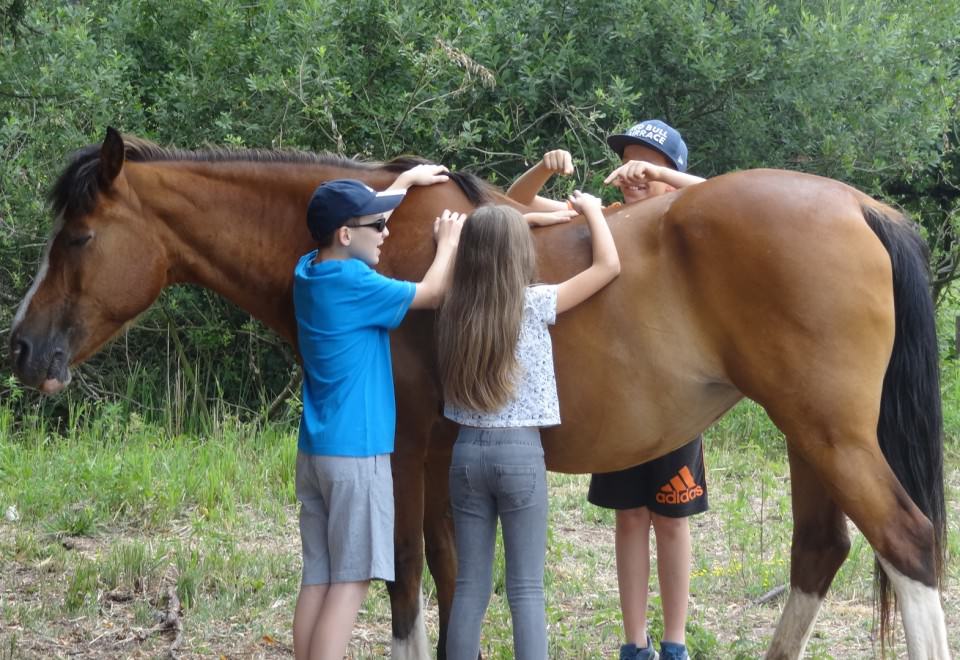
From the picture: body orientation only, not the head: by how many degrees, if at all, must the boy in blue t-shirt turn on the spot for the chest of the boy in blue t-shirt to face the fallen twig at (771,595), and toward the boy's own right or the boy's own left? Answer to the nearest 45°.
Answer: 0° — they already face it

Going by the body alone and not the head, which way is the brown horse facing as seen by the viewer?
to the viewer's left

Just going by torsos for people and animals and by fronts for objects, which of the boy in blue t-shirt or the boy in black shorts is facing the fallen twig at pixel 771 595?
the boy in blue t-shirt

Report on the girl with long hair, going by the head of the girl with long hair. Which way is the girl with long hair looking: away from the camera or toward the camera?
away from the camera

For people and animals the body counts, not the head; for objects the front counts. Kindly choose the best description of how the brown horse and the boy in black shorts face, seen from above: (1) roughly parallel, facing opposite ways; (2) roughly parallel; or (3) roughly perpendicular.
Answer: roughly perpendicular

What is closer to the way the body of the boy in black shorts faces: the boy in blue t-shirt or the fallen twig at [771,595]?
the boy in blue t-shirt

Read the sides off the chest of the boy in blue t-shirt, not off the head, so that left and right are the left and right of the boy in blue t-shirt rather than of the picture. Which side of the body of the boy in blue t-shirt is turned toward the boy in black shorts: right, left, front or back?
front

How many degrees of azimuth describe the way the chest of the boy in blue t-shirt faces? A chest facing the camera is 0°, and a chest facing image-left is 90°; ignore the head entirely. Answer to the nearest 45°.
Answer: approximately 225°

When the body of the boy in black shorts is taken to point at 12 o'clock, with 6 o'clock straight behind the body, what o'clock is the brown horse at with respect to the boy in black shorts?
The brown horse is roughly at 12 o'clock from the boy in black shorts.

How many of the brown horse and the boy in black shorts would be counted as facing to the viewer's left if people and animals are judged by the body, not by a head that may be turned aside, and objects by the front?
1

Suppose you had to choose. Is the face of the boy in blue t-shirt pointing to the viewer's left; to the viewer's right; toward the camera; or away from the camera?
to the viewer's right

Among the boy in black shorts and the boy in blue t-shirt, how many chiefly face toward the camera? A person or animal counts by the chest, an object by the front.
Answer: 1

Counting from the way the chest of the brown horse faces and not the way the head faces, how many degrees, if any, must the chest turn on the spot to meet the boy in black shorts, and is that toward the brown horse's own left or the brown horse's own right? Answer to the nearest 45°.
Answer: approximately 90° to the brown horse's own right
